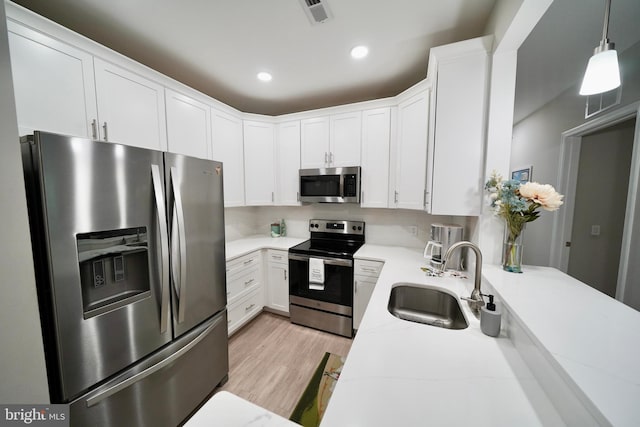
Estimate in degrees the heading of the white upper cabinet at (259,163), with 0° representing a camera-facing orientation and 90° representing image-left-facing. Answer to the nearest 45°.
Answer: approximately 0°

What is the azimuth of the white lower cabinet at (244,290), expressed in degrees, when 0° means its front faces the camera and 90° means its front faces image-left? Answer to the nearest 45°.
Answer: approximately 315°

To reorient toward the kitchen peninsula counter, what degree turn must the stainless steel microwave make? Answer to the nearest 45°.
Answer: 0° — it already faces it

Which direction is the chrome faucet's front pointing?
to the viewer's left

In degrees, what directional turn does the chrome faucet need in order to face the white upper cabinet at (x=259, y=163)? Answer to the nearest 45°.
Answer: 0° — it already faces it

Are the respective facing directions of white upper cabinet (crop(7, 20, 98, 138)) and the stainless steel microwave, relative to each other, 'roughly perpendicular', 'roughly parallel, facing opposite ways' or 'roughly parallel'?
roughly perpendicular

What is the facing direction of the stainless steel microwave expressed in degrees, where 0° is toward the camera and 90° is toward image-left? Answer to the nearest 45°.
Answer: approximately 0°

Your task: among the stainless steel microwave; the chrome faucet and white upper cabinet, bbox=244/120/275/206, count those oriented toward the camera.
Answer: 2
